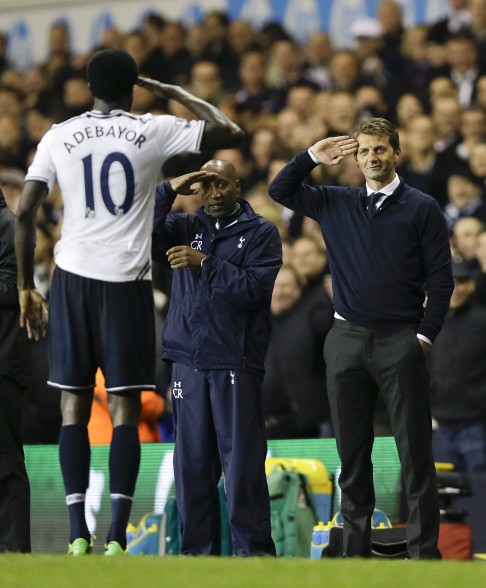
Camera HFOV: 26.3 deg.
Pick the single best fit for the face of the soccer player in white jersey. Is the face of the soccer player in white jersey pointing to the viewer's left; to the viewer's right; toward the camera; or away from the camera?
away from the camera

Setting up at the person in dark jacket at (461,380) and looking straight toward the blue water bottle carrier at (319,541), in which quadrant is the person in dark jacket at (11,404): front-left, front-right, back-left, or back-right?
front-right

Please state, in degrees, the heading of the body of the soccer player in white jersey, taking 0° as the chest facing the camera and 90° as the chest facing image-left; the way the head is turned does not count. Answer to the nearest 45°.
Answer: approximately 180°

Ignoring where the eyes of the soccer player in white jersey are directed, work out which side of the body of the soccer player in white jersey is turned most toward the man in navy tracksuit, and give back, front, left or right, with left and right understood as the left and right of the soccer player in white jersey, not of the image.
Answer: right

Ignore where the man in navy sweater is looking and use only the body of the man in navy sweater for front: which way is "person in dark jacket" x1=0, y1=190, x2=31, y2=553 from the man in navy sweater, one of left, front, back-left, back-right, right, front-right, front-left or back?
right

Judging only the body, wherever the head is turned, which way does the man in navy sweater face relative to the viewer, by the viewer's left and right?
facing the viewer

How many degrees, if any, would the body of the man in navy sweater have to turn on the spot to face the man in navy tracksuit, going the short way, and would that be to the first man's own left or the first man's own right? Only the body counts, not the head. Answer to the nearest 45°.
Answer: approximately 90° to the first man's own right

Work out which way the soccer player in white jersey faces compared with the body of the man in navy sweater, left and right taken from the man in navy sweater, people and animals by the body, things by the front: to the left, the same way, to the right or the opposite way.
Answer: the opposite way

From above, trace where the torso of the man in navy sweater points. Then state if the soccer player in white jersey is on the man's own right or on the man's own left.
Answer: on the man's own right
